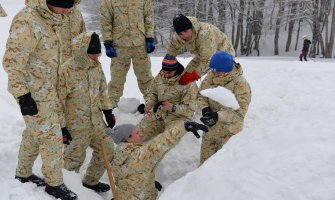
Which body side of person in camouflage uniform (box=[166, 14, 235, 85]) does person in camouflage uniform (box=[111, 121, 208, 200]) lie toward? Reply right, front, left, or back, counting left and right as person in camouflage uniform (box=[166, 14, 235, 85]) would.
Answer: front

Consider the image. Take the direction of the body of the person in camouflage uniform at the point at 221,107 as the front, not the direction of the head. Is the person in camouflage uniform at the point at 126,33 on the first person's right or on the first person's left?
on the first person's right

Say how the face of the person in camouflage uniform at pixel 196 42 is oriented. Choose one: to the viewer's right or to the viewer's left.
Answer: to the viewer's left

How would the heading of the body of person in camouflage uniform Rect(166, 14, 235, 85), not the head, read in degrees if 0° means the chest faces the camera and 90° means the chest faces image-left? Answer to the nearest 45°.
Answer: approximately 45°

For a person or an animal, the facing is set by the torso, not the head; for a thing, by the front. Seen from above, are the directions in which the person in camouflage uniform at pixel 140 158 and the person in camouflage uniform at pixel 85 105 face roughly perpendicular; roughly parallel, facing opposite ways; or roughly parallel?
roughly perpendicular

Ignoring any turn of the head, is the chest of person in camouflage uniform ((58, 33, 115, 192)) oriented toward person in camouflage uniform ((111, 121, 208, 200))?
yes

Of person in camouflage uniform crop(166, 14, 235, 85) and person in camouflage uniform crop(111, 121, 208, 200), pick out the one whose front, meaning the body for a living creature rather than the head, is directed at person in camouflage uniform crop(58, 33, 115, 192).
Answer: person in camouflage uniform crop(166, 14, 235, 85)
